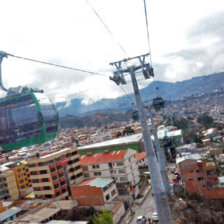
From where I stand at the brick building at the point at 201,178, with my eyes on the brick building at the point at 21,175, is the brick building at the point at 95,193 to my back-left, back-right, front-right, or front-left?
front-left

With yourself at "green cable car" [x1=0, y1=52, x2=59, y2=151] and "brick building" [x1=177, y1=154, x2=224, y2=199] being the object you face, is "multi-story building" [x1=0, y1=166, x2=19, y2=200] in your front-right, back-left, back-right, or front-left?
front-left

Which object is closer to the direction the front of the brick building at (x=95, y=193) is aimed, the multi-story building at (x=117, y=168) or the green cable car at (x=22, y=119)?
the green cable car

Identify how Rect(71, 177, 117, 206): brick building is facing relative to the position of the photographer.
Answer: facing the viewer and to the right of the viewer

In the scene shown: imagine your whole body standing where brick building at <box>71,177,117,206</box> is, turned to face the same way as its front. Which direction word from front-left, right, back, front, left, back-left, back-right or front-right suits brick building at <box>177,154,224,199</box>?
front-left

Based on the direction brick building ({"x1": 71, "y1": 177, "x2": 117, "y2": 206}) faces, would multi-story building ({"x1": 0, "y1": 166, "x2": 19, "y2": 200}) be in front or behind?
behind

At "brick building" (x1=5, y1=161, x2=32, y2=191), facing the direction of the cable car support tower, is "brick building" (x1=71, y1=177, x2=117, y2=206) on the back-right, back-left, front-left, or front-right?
front-left

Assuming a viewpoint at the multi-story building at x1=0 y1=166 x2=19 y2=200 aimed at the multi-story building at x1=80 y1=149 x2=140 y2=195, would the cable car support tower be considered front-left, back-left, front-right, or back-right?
front-right

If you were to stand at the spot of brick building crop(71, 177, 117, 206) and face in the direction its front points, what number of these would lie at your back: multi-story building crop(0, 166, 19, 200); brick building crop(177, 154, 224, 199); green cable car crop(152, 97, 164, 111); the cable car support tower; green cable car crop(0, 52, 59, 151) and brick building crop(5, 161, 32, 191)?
2

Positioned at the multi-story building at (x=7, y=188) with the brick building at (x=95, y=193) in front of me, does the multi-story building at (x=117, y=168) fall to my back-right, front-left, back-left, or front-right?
front-left

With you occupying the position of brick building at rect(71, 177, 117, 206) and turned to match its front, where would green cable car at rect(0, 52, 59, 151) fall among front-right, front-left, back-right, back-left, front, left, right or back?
front-right
